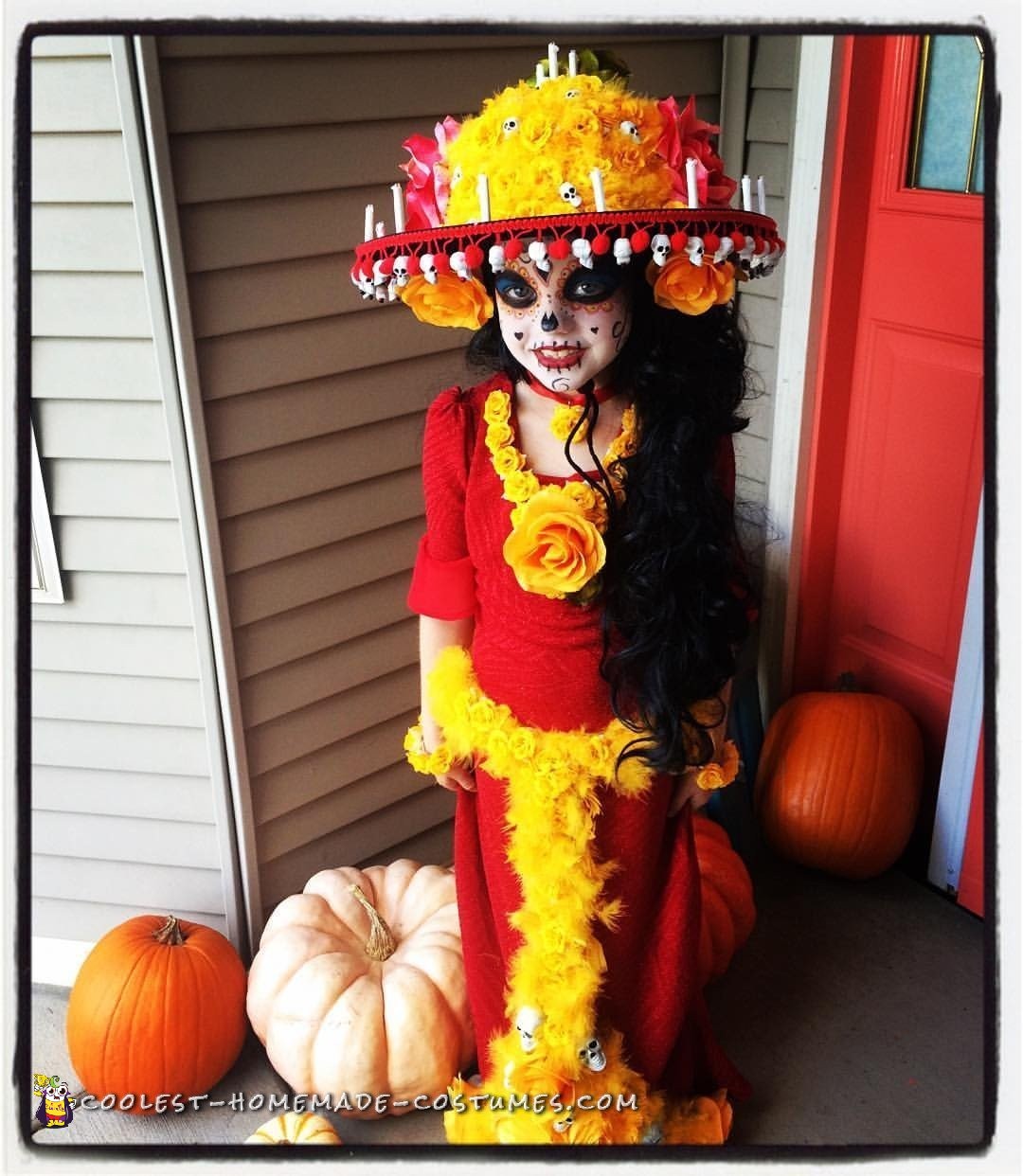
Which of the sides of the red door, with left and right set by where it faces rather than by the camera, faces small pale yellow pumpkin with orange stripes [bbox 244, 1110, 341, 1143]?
front

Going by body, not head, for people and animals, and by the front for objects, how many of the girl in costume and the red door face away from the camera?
0

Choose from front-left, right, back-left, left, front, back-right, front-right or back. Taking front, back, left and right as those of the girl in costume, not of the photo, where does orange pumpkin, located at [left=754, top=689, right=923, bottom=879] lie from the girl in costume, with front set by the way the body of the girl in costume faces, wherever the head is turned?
back-left

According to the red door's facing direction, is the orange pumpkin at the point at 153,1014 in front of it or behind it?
in front

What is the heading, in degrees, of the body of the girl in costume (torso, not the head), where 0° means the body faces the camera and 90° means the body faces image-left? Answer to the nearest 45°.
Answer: approximately 0°

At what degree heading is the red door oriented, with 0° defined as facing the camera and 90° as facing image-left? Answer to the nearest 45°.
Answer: approximately 45°

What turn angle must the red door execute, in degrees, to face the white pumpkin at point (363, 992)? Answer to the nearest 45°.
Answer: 0° — it already faces it
